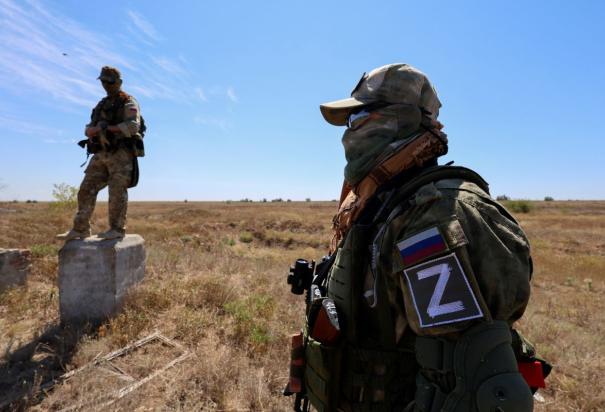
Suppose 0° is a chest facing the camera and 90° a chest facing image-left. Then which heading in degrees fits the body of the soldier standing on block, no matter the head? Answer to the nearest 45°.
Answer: approximately 45°

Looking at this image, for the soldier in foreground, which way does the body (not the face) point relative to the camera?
to the viewer's left

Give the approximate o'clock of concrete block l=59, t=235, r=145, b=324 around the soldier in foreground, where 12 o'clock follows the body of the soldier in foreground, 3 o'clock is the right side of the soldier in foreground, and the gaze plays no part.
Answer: The concrete block is roughly at 1 o'clock from the soldier in foreground.

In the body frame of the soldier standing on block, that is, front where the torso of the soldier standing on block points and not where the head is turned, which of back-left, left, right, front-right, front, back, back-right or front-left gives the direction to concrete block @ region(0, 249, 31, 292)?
right

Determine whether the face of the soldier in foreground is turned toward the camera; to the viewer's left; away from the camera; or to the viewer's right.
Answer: to the viewer's left

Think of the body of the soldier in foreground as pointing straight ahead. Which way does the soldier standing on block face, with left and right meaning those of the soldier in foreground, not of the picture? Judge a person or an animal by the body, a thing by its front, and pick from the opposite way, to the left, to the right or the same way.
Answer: to the left
